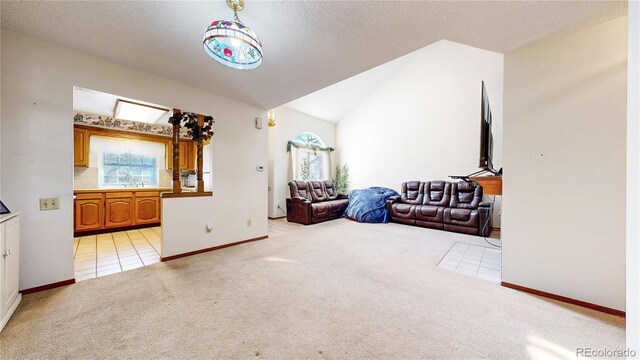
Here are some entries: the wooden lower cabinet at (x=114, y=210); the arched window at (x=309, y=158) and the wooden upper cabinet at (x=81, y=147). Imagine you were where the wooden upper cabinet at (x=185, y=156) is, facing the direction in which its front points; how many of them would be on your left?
1

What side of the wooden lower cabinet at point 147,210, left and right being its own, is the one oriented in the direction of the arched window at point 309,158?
left

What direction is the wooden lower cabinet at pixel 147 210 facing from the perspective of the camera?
toward the camera

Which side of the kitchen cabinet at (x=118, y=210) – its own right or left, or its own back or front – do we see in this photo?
front

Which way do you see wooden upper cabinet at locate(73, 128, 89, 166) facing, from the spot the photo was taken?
facing the viewer

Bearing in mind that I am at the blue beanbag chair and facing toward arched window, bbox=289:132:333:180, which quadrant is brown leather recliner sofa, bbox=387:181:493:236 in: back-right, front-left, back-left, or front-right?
back-right

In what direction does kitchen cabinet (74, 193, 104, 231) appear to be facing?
toward the camera

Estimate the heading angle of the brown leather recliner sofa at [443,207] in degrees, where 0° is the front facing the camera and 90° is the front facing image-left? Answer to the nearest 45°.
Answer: approximately 45°

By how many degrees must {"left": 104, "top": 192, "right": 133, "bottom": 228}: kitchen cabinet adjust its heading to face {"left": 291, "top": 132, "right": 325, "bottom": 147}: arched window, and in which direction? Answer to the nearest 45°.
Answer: approximately 90° to its left

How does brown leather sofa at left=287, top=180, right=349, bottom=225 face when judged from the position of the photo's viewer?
facing the viewer and to the right of the viewer

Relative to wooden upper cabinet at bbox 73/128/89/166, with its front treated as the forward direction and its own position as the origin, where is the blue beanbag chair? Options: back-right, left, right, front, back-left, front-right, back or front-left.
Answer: front-left

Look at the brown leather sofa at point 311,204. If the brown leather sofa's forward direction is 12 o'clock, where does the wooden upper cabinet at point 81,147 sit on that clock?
The wooden upper cabinet is roughly at 4 o'clock from the brown leather sofa.

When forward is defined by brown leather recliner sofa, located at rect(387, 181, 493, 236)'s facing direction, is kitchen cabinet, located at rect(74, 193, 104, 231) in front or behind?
in front
